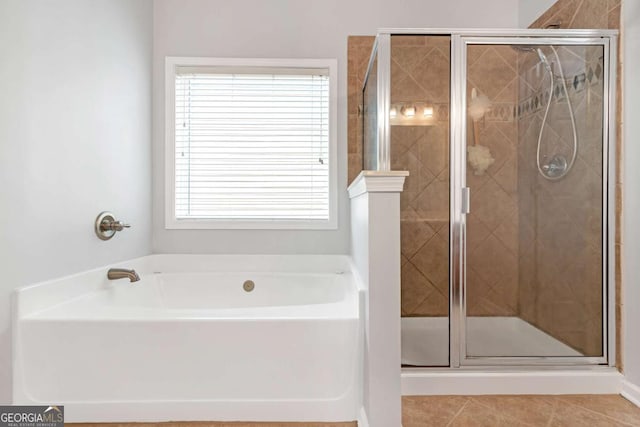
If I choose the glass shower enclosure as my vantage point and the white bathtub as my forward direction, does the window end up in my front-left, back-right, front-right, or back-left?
front-right

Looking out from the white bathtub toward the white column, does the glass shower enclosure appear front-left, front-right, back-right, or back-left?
front-left

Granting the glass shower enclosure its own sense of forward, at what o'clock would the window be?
The window is roughly at 3 o'clock from the glass shower enclosure.

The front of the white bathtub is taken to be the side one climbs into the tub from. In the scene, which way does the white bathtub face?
toward the camera

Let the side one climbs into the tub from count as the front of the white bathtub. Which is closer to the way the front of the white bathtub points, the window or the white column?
the white column

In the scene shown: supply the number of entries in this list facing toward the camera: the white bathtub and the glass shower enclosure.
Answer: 2

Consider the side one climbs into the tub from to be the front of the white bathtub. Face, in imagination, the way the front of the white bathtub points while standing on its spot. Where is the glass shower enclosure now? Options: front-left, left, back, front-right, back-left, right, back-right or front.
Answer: left

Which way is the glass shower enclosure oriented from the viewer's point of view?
toward the camera

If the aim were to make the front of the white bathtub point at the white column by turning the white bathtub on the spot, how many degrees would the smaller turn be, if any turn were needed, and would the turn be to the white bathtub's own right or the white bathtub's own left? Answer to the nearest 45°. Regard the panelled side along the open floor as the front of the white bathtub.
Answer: approximately 45° to the white bathtub's own left

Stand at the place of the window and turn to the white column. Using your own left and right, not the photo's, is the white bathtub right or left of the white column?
right

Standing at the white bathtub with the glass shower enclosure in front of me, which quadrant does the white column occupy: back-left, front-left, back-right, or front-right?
front-right

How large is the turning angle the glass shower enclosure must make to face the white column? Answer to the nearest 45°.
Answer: approximately 45° to its right

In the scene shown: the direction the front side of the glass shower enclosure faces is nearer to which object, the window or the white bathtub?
the white bathtub

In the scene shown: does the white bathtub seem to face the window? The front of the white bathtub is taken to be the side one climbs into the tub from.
no

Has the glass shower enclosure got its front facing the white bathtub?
no
